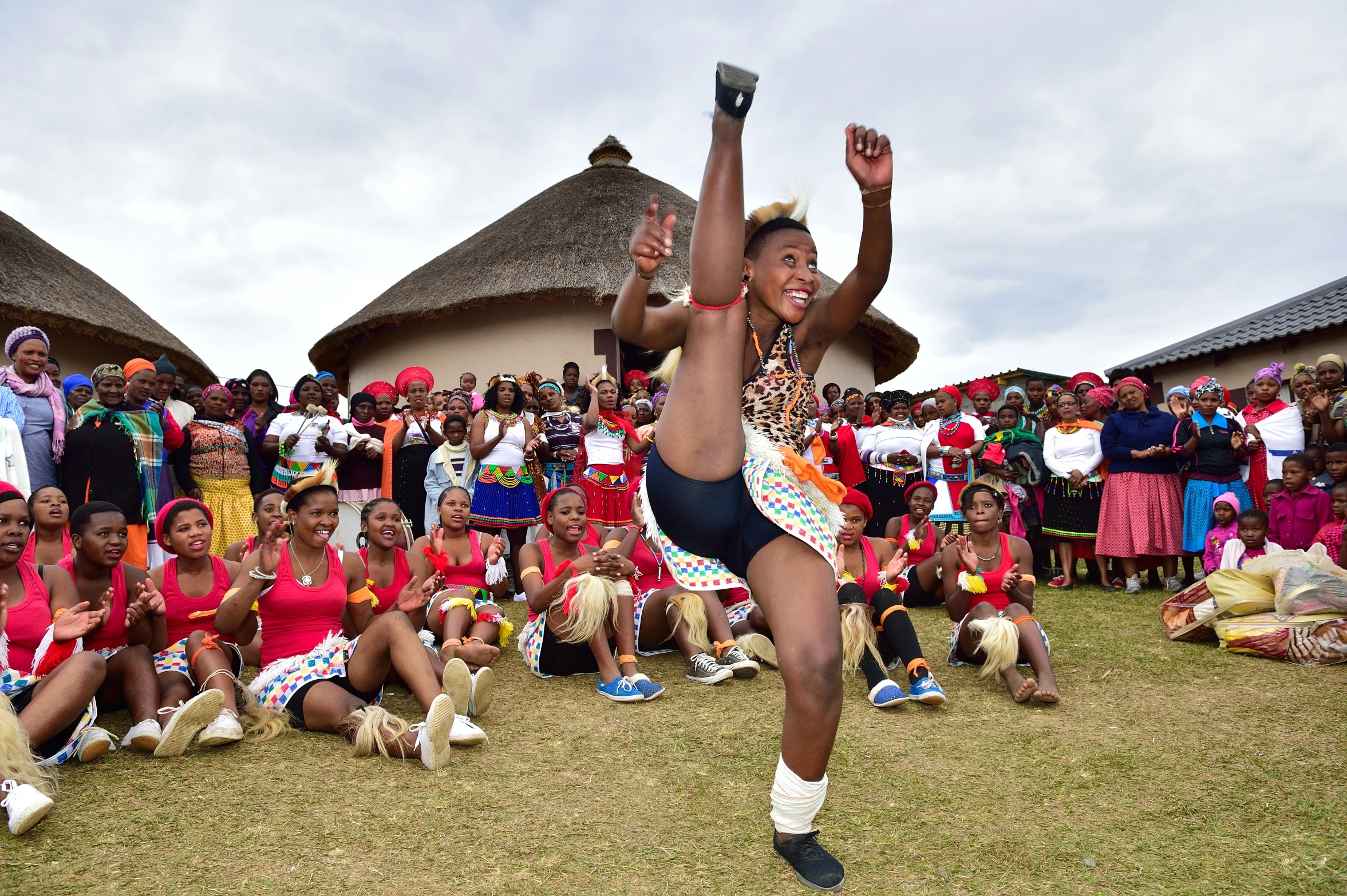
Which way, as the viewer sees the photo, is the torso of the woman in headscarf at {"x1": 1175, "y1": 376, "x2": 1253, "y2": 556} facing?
toward the camera

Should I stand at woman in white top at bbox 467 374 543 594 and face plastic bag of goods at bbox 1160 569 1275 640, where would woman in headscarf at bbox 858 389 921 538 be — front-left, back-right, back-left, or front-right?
front-left

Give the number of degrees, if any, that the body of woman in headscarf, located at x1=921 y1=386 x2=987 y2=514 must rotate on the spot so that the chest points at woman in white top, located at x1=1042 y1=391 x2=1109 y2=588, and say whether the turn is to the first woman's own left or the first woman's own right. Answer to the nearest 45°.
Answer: approximately 90° to the first woman's own left

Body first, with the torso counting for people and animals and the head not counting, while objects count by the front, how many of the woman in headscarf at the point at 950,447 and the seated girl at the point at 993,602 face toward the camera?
2

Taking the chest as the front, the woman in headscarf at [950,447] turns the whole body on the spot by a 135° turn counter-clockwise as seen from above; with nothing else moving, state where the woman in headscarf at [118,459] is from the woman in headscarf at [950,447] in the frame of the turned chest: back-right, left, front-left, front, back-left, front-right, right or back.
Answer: back

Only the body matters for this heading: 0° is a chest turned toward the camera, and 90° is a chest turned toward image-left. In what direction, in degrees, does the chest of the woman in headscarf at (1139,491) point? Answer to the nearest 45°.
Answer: approximately 0°

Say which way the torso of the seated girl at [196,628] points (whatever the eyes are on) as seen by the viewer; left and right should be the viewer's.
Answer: facing the viewer

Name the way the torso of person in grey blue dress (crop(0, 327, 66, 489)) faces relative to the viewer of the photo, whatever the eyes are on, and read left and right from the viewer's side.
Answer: facing the viewer and to the right of the viewer

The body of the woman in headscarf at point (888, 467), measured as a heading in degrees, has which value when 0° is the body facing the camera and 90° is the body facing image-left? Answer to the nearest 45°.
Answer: approximately 0°

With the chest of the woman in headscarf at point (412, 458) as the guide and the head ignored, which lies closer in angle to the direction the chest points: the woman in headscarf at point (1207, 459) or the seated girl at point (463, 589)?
the seated girl

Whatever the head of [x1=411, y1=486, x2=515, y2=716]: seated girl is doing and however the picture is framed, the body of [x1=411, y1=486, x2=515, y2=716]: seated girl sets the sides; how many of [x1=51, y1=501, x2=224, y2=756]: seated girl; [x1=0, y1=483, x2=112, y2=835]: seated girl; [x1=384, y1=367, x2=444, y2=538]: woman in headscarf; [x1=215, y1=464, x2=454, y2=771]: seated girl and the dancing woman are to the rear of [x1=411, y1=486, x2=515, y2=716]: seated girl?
1

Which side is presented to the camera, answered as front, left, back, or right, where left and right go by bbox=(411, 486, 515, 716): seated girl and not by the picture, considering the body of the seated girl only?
front
